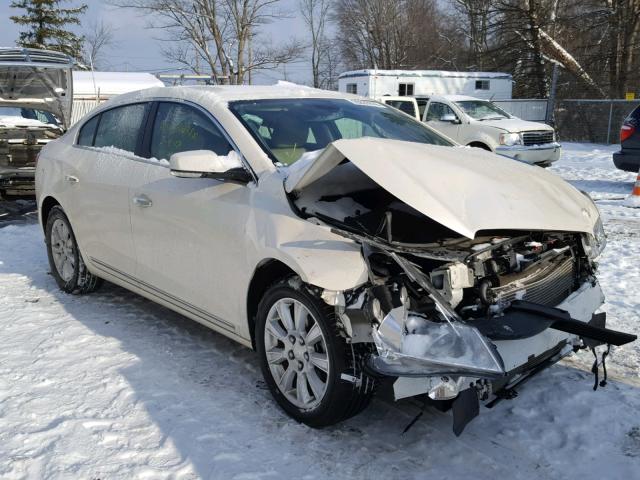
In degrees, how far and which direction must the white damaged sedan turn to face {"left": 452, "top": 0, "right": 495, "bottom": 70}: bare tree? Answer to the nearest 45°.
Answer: approximately 135° to its left

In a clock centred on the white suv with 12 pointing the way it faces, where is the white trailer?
The white trailer is roughly at 7 o'clock from the white suv.

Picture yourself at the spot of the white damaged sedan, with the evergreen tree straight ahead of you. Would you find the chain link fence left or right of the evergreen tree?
right

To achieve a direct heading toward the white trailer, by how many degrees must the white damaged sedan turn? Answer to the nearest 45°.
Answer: approximately 135° to its left

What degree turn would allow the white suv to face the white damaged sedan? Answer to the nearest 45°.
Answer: approximately 45° to its right

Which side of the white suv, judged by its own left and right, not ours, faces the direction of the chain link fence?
left

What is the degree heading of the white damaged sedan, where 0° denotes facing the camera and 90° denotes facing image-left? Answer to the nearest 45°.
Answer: approximately 315°

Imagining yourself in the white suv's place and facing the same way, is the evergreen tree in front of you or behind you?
behind

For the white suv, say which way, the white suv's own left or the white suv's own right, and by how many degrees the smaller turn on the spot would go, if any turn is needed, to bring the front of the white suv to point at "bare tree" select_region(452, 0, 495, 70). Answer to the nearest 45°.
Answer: approximately 135° to the white suv's own left

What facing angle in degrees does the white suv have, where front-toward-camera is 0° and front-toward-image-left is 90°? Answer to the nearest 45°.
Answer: approximately 315°
